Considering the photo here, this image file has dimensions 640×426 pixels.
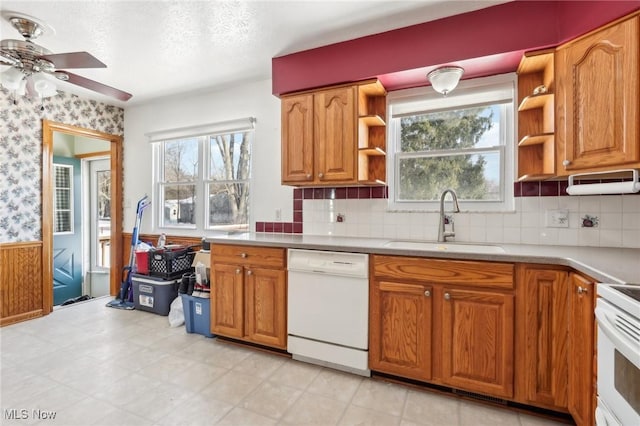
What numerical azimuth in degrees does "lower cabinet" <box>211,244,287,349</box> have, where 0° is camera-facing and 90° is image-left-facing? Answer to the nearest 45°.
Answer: approximately 45°

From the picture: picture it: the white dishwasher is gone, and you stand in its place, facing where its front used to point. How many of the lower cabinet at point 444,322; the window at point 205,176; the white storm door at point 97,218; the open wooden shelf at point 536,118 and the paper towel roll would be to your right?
2

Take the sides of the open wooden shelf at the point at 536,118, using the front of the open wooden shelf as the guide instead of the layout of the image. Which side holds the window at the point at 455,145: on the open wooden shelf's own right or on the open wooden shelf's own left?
on the open wooden shelf's own right

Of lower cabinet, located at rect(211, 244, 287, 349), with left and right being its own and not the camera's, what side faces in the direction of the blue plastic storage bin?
right

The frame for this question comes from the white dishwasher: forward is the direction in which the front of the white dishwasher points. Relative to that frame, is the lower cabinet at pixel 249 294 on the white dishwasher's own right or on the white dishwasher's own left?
on the white dishwasher's own right

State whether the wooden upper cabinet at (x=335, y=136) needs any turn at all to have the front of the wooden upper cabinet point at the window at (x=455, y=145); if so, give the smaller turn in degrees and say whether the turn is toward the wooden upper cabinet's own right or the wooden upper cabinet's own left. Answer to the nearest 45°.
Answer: approximately 135° to the wooden upper cabinet's own left
